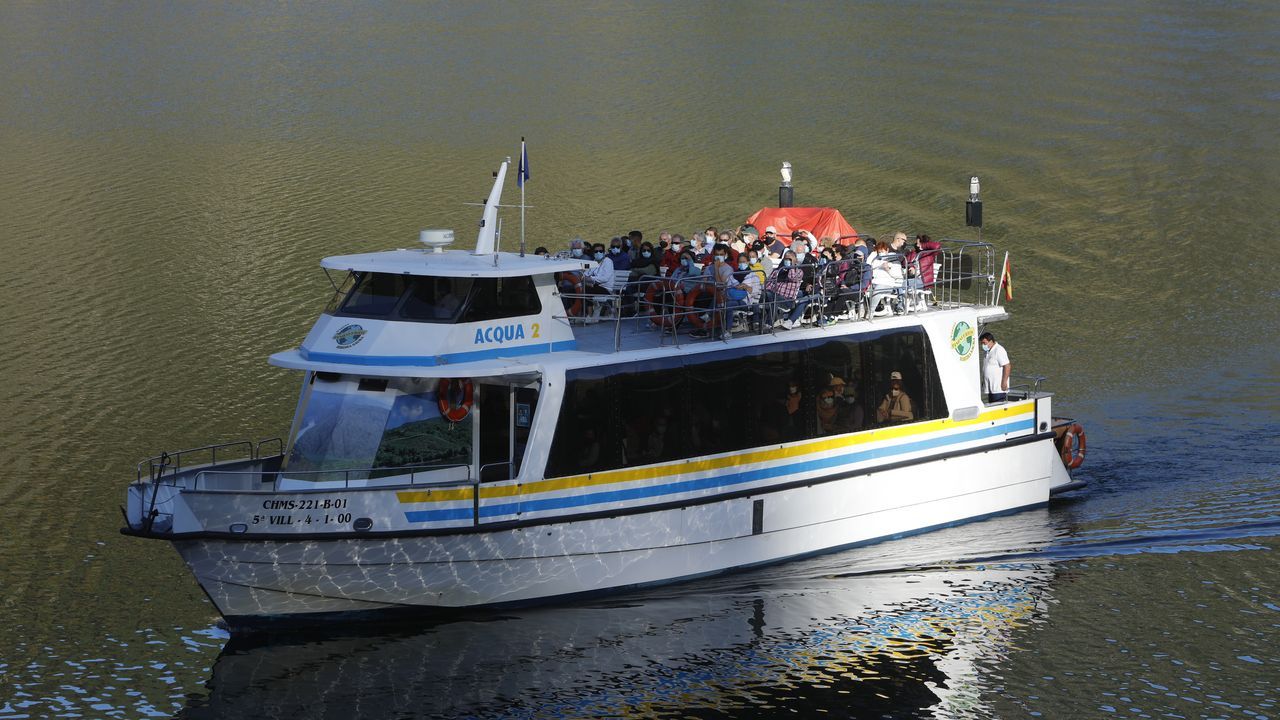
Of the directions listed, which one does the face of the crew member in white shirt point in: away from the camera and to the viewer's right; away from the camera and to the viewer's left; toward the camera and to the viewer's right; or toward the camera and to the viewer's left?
toward the camera and to the viewer's left

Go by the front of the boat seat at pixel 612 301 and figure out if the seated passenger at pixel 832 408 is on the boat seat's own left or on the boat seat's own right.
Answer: on the boat seat's own left

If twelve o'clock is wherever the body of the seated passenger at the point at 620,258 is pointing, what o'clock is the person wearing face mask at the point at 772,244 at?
The person wearing face mask is roughly at 7 o'clock from the seated passenger.

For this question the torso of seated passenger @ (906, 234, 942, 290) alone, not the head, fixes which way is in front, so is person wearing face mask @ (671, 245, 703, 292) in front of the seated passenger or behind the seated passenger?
in front

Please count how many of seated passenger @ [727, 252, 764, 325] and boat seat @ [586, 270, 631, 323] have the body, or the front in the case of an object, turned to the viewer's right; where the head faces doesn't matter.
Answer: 0

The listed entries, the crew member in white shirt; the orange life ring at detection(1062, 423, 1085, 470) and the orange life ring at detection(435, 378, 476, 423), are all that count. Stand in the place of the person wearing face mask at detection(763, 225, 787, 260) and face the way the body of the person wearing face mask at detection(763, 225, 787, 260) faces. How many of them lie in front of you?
1

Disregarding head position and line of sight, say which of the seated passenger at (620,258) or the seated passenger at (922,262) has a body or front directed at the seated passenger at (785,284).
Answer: the seated passenger at (922,262)

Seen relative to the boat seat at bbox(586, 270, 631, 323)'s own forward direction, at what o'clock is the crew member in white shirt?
The crew member in white shirt is roughly at 7 o'clock from the boat seat.

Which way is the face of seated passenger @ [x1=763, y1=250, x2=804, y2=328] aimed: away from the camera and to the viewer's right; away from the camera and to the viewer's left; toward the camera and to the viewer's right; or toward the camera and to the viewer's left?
toward the camera and to the viewer's left

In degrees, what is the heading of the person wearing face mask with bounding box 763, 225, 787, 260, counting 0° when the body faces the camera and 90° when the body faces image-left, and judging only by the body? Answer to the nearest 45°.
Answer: approximately 45°

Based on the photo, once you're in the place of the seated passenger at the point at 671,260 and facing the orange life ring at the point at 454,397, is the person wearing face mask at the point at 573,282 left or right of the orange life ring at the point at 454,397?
right

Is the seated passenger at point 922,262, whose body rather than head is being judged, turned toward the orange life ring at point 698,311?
yes
